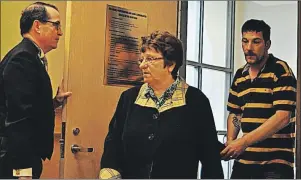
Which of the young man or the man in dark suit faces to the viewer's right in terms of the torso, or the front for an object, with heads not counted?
the man in dark suit

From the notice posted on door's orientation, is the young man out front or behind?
out front

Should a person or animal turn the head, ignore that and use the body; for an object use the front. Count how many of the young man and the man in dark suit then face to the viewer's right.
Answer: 1

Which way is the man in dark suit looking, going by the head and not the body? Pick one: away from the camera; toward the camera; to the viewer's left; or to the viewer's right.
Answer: to the viewer's right

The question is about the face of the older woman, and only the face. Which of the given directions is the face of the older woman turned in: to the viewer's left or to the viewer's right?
to the viewer's left

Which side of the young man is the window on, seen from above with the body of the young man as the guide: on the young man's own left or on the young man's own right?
on the young man's own right

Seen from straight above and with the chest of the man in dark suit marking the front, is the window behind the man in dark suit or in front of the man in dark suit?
in front

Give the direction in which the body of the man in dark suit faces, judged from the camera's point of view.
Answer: to the viewer's right

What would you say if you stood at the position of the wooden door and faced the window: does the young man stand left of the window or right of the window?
right

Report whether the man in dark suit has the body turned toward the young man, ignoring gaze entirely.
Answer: yes

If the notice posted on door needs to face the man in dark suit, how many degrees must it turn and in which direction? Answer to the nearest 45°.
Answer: approximately 90° to its right

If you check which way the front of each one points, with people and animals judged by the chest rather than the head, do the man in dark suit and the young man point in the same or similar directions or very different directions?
very different directions
